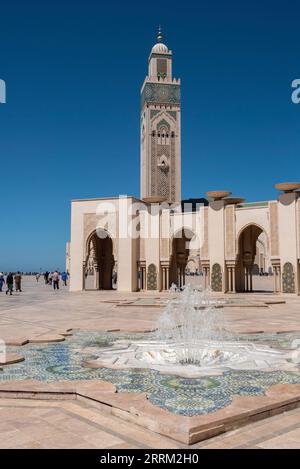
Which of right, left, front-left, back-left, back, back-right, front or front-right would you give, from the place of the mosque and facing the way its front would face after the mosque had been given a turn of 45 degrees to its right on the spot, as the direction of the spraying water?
front-left

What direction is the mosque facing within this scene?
toward the camera

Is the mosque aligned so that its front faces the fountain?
yes
